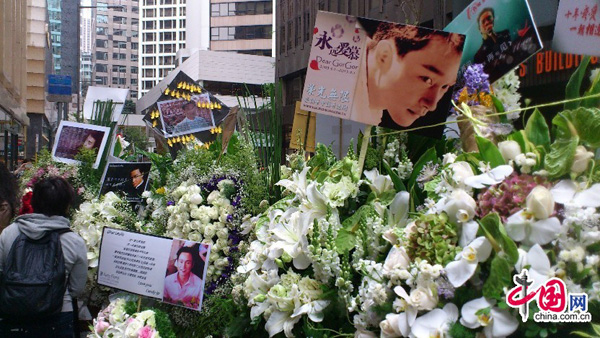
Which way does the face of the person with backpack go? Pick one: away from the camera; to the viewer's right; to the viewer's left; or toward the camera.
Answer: away from the camera

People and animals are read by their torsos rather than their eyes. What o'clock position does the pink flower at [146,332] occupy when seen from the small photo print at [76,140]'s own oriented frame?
The pink flower is roughly at 12 o'clock from the small photo print.

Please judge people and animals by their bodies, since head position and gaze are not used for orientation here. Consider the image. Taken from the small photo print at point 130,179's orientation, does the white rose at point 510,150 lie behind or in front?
in front

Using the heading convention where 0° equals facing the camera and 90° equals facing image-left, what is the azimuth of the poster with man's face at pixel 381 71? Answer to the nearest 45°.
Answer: approximately 0°

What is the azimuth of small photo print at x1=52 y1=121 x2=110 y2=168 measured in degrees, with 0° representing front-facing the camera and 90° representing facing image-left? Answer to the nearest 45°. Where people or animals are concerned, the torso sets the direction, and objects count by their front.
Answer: approximately 0°
